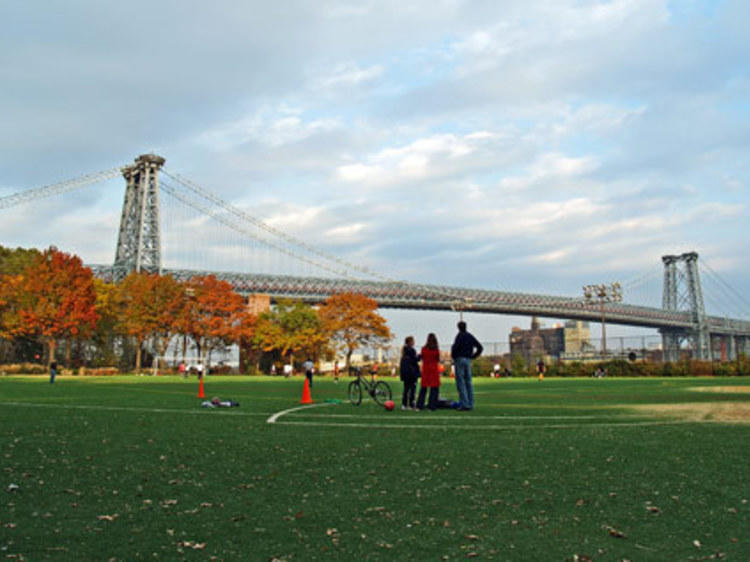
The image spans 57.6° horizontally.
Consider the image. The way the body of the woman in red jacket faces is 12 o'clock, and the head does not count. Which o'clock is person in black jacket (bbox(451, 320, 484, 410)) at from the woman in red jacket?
The person in black jacket is roughly at 4 o'clock from the woman in red jacket.

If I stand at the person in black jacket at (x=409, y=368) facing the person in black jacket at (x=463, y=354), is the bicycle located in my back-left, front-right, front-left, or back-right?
back-left

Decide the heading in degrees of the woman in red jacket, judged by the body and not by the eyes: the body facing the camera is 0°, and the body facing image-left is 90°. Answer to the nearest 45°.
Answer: approximately 180°

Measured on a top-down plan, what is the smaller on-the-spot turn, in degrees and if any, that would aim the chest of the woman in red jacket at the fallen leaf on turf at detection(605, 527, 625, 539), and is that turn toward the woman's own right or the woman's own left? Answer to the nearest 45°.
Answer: approximately 180°

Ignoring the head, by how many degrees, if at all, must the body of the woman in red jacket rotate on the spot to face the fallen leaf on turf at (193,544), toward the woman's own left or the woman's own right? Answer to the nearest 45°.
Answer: approximately 180°

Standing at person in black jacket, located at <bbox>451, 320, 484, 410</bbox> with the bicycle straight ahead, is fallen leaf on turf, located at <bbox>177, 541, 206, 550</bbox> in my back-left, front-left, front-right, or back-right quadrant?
back-left

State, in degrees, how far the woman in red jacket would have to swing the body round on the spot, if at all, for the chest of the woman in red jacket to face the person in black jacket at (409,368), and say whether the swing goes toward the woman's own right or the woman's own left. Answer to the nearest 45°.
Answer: approximately 45° to the woman's own left

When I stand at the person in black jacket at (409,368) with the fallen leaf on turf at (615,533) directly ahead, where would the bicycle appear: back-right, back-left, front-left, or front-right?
back-right
